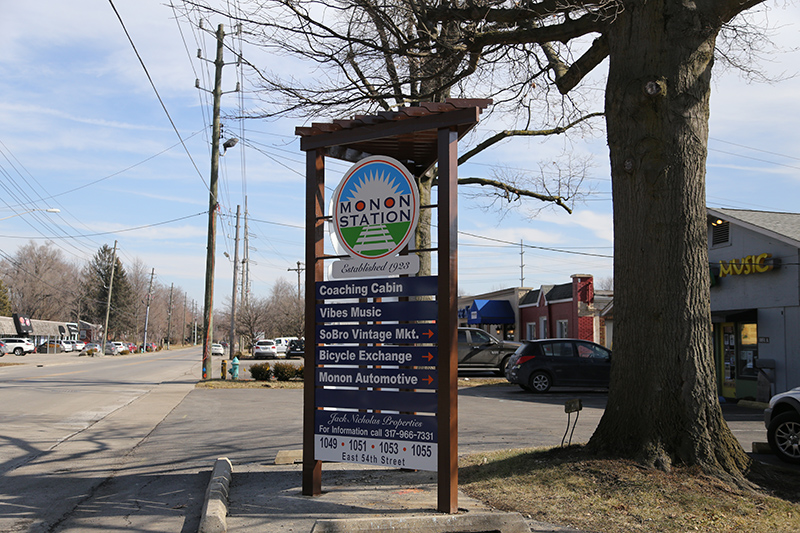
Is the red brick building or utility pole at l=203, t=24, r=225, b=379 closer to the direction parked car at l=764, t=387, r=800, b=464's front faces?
the utility pole

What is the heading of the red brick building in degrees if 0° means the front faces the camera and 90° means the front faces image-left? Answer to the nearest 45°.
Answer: approximately 45°

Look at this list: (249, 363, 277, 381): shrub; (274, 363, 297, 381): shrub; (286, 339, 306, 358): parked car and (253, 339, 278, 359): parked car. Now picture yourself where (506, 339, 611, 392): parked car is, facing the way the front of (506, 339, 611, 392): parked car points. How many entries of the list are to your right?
0

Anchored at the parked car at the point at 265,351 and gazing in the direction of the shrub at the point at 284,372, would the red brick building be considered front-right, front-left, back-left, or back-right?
front-left

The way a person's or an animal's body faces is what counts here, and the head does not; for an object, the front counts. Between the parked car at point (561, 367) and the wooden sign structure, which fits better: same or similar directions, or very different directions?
very different directions

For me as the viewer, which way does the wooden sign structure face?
facing the viewer and to the left of the viewer

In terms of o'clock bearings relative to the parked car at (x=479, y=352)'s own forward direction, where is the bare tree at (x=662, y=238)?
The bare tree is roughly at 3 o'clock from the parked car.

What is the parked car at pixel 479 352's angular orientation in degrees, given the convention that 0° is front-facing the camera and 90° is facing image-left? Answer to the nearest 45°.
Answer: approximately 270°

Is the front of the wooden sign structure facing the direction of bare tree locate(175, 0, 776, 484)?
no

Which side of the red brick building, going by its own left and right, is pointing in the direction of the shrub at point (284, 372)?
front

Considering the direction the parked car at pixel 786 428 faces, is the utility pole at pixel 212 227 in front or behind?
in front
